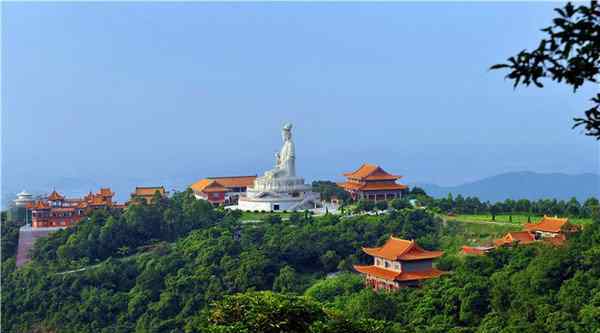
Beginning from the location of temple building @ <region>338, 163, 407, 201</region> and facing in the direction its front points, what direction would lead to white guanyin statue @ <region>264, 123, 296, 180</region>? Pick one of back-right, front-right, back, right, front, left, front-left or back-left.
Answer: front-right

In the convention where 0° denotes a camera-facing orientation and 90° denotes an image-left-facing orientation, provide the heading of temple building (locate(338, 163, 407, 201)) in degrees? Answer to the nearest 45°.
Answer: approximately 45°

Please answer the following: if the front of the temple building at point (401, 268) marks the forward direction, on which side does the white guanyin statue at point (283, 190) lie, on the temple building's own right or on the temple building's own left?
on the temple building's own right

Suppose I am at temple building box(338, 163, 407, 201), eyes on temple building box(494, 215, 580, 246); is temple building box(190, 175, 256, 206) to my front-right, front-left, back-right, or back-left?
back-right

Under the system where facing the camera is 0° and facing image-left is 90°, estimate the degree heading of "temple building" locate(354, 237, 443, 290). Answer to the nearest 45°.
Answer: approximately 45°
